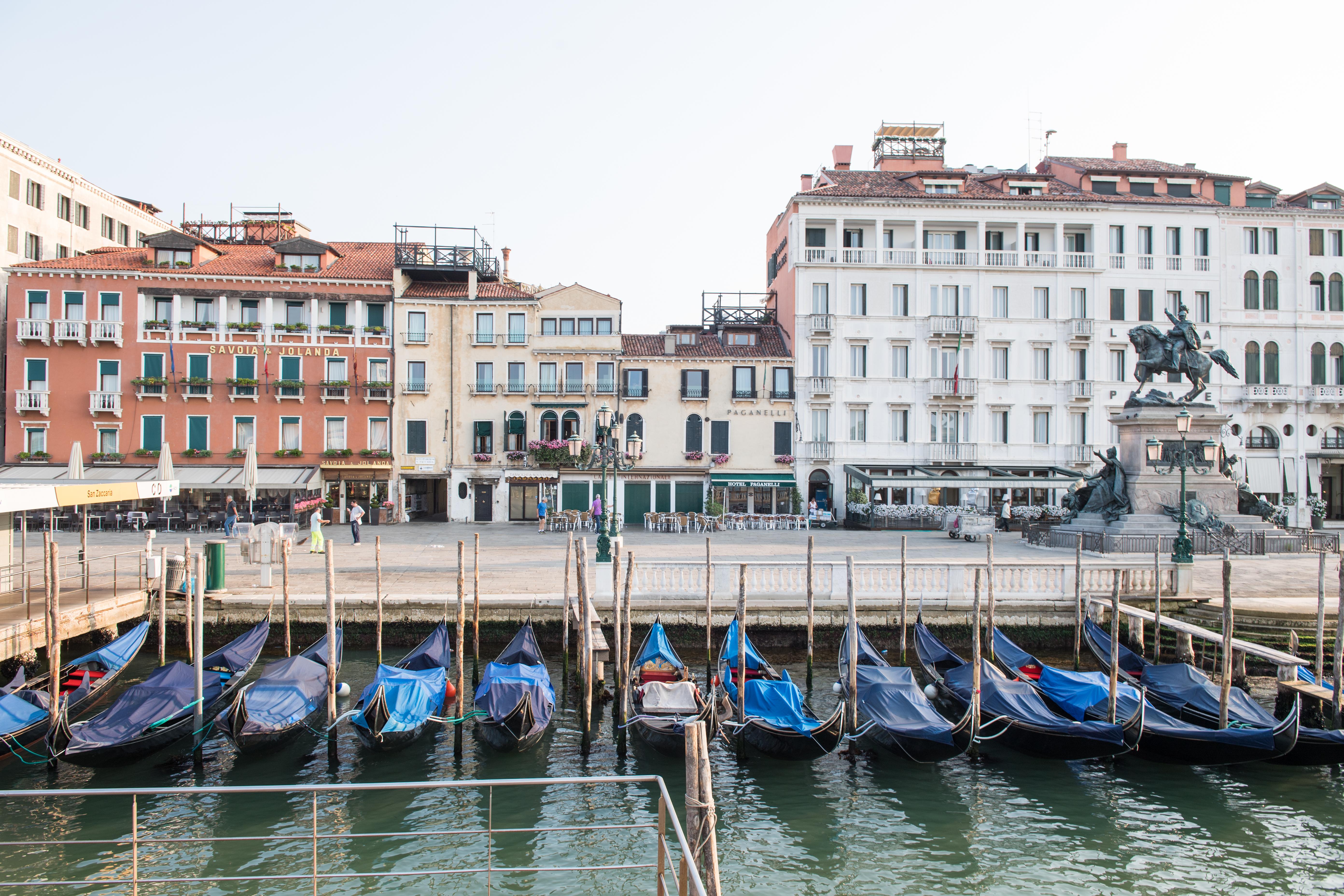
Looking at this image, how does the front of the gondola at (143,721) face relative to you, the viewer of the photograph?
facing away from the viewer and to the right of the viewer

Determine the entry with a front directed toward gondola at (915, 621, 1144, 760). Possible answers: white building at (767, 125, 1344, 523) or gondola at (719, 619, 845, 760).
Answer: the white building

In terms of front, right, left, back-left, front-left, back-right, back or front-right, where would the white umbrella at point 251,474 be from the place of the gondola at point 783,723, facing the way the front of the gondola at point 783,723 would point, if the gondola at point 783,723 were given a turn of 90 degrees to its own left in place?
right

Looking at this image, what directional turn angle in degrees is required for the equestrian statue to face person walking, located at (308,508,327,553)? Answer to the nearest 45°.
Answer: approximately 45° to its left

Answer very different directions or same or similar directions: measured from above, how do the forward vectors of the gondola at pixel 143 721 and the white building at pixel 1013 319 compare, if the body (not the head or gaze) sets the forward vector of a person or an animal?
very different directions

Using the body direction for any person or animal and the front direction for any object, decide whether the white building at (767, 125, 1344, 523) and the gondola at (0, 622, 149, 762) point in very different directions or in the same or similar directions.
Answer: very different directions

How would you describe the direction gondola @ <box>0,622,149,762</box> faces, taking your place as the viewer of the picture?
facing away from the viewer and to the right of the viewer

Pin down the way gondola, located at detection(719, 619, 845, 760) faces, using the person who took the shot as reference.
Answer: facing away from the viewer and to the left of the viewer

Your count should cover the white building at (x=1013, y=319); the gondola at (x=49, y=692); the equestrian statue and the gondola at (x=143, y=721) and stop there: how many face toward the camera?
1

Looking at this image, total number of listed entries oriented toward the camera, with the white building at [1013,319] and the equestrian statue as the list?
1

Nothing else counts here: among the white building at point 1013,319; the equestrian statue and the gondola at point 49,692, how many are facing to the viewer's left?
1

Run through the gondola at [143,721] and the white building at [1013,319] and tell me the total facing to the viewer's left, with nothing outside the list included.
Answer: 0

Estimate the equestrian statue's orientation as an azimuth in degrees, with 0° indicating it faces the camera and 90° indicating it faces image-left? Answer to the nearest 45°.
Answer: approximately 90°

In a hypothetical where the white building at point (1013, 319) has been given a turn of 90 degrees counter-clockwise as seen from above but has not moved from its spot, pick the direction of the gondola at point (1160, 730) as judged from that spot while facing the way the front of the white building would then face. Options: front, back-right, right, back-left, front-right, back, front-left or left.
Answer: right

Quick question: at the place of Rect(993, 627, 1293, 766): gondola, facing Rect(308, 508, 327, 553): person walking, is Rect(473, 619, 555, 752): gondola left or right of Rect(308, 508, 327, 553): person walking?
left

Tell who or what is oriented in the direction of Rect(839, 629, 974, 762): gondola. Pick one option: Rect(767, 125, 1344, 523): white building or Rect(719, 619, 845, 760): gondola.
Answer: the white building

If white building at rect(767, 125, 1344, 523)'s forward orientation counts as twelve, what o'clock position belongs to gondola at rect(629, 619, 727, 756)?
The gondola is roughly at 12 o'clock from the white building.

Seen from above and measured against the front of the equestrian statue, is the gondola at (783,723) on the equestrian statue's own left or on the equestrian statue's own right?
on the equestrian statue's own left

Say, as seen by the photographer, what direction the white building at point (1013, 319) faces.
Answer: facing the viewer
